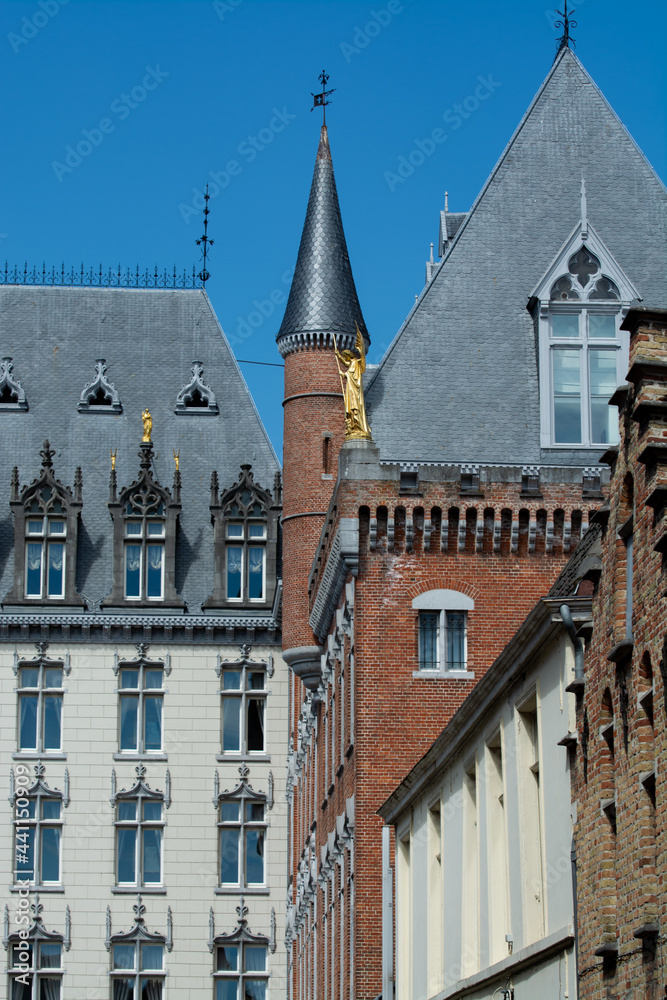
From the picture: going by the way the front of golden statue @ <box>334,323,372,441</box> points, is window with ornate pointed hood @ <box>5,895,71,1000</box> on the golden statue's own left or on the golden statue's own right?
on the golden statue's own right

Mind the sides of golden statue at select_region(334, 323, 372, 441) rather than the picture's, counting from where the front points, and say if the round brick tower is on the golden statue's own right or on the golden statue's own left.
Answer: on the golden statue's own right
